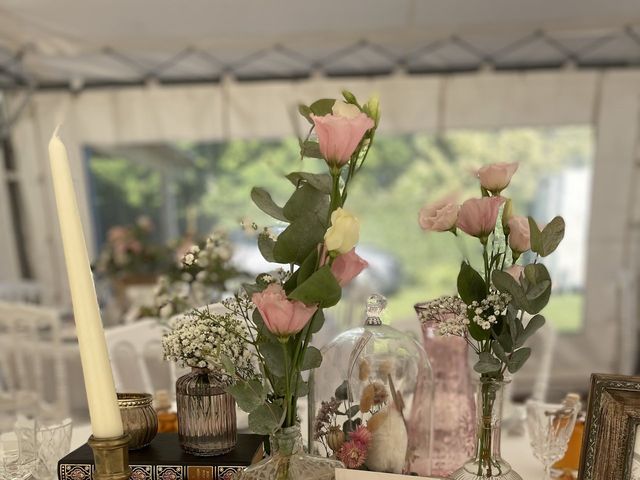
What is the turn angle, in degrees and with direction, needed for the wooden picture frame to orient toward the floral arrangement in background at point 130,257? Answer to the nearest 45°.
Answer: approximately 135° to its right

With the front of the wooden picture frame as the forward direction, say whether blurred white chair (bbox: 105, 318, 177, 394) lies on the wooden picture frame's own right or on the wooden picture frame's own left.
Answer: on the wooden picture frame's own right

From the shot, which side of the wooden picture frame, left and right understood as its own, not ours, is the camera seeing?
front

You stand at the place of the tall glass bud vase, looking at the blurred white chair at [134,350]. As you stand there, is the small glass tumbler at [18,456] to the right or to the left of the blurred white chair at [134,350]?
left

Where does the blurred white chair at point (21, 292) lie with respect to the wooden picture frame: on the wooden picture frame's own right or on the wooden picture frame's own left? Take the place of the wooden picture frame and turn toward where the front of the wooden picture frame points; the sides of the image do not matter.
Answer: on the wooden picture frame's own right

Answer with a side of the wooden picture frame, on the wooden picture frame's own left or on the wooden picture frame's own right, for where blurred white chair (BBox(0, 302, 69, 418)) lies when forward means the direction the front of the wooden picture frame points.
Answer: on the wooden picture frame's own right

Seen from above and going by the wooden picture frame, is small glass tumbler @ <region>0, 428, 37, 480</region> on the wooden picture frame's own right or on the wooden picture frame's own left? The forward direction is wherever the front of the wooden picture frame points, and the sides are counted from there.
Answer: on the wooden picture frame's own right

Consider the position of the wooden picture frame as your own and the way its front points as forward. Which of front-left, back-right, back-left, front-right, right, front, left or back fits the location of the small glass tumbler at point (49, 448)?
right
